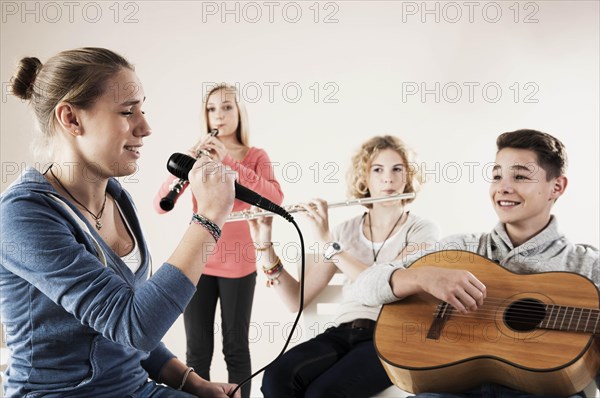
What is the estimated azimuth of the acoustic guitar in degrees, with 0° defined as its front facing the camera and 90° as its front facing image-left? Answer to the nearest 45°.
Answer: approximately 0°

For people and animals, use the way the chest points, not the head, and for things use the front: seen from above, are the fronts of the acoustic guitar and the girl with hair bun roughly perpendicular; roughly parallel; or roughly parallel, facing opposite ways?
roughly perpendicular

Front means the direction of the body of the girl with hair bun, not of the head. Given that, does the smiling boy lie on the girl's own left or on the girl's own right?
on the girl's own left

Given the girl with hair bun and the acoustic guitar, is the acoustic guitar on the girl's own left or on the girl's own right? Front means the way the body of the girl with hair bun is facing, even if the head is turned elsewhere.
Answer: on the girl's own left

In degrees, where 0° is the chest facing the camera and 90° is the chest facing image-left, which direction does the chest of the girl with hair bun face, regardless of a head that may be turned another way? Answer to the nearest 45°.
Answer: approximately 315°

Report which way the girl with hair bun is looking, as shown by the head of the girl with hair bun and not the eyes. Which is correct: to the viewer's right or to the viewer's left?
to the viewer's right

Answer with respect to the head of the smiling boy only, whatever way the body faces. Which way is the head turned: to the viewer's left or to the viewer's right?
to the viewer's left

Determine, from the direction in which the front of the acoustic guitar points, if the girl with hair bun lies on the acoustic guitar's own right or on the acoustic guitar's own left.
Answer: on the acoustic guitar's own right
